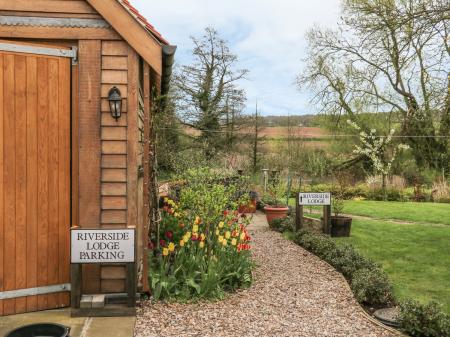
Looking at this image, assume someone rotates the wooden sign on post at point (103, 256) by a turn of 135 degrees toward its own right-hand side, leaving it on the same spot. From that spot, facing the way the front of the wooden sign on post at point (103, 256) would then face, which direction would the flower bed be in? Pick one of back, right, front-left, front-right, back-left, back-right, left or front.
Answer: right

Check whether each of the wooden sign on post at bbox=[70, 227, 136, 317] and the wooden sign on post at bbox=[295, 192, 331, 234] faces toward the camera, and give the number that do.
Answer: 2

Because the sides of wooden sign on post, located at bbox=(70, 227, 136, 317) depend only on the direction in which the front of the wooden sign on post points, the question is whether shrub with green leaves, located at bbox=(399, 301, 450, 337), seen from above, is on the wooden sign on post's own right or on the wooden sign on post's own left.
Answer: on the wooden sign on post's own left

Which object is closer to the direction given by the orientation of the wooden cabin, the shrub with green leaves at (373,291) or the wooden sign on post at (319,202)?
the shrub with green leaves

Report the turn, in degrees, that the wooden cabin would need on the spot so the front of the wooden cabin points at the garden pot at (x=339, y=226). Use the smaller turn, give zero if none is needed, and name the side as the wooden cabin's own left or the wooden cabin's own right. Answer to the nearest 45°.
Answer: approximately 135° to the wooden cabin's own left

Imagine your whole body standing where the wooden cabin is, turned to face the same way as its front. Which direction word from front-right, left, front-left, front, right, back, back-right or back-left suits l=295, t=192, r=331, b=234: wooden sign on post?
back-left

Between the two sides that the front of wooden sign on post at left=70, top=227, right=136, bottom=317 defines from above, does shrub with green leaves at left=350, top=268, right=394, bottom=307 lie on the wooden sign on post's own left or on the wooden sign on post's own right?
on the wooden sign on post's own left

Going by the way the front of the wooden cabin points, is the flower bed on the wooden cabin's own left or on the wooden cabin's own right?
on the wooden cabin's own left

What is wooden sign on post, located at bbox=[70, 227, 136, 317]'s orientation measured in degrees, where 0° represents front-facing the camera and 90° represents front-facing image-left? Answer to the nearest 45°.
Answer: approximately 0°

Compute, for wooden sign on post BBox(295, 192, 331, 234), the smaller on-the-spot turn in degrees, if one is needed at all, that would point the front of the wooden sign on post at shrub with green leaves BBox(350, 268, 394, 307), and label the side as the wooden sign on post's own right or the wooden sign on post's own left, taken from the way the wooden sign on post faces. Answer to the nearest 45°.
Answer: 0° — it already faces it

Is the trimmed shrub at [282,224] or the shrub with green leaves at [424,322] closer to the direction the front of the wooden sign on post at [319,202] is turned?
the shrub with green leaves
